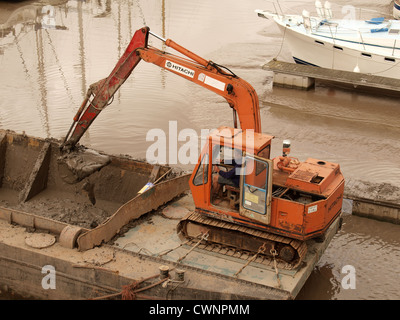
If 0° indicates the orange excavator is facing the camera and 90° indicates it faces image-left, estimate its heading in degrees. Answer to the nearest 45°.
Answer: approximately 135°

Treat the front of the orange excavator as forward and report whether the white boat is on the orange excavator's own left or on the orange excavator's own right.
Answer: on the orange excavator's own right
